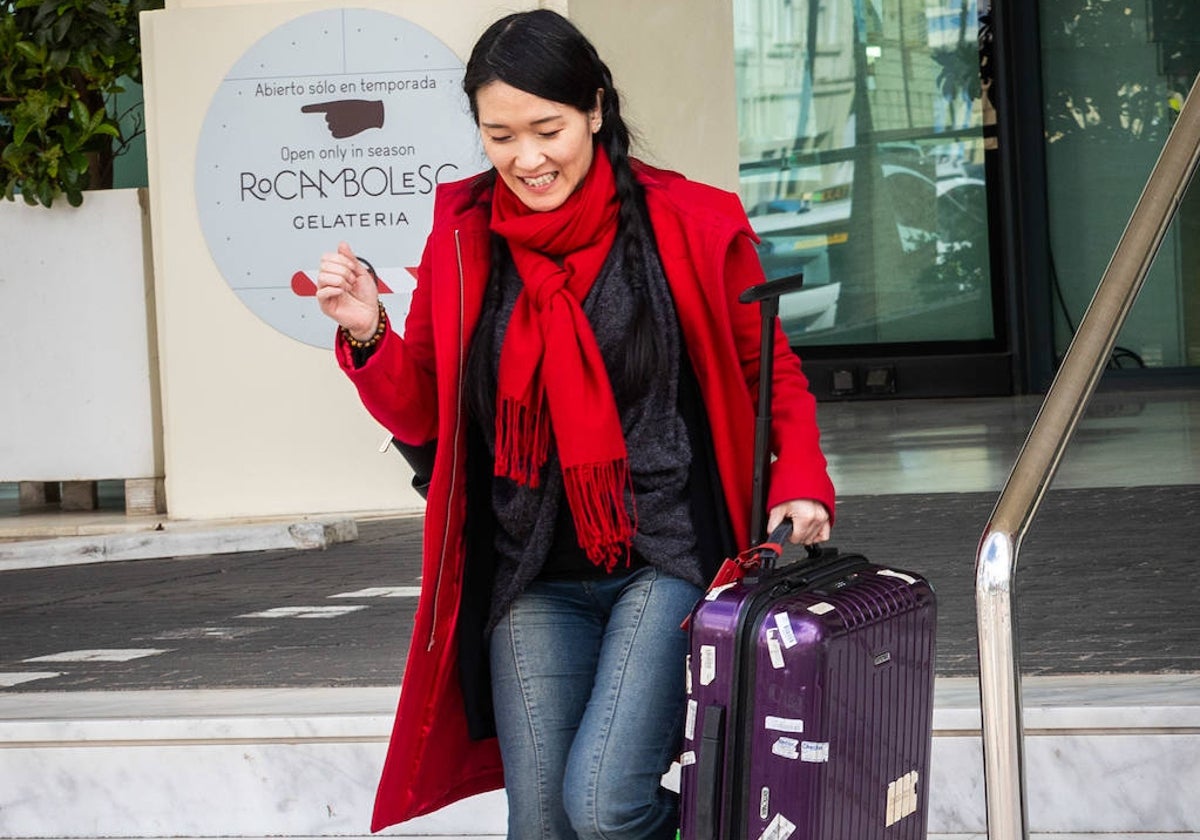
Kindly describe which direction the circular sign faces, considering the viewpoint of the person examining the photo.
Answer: facing the viewer

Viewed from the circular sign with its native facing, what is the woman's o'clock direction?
The woman is roughly at 12 o'clock from the circular sign.

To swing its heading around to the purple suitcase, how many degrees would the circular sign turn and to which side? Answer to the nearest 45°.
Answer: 0° — it already faces it

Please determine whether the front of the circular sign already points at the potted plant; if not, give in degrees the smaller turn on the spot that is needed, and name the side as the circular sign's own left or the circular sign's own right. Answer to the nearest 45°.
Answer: approximately 135° to the circular sign's own right

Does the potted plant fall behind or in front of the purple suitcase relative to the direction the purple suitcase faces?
behind

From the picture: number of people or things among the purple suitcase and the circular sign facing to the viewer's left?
0

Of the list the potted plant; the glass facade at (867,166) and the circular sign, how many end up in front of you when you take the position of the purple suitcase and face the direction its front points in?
0

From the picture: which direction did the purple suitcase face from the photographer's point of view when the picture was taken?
facing the viewer and to the right of the viewer

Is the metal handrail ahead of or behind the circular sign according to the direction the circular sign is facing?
ahead

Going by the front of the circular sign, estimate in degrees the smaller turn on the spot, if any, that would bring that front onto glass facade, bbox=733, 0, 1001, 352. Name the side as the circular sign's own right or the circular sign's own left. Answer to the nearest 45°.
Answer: approximately 135° to the circular sign's own left

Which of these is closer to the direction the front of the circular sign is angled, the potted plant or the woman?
the woman
